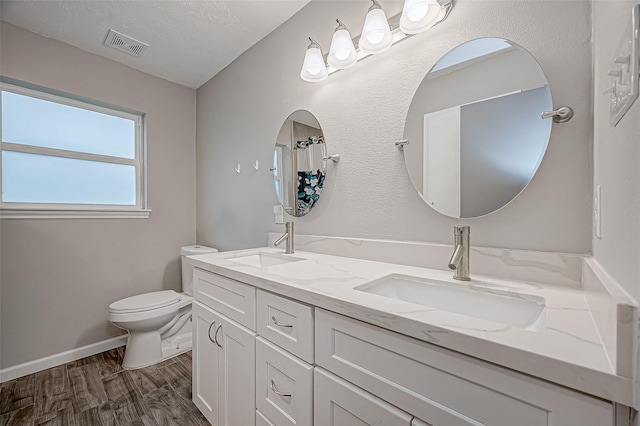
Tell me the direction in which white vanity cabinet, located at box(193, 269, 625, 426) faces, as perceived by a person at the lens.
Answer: facing the viewer and to the left of the viewer

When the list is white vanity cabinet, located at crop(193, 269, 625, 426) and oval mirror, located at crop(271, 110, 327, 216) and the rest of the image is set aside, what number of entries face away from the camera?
0

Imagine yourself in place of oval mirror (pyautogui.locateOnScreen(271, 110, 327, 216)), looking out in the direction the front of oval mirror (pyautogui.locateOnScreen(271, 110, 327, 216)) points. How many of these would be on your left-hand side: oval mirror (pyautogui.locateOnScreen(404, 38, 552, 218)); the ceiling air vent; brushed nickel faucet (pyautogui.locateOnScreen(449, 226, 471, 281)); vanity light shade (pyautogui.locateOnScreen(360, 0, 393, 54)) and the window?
3

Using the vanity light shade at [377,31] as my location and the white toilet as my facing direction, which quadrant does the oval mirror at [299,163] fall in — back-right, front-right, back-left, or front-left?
front-right

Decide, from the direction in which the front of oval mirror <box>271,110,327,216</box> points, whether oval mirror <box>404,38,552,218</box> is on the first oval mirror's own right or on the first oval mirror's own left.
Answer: on the first oval mirror's own left

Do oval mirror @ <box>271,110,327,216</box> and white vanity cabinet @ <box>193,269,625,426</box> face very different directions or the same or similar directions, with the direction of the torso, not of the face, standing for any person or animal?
same or similar directions

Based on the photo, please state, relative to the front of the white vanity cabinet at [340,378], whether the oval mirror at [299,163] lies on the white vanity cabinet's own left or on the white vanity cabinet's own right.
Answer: on the white vanity cabinet's own right

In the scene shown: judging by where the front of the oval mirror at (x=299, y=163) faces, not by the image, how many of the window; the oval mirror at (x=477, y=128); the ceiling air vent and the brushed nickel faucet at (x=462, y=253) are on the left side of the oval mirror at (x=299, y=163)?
2

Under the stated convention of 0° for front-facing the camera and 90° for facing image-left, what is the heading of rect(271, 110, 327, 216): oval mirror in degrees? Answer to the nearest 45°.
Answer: approximately 45°
